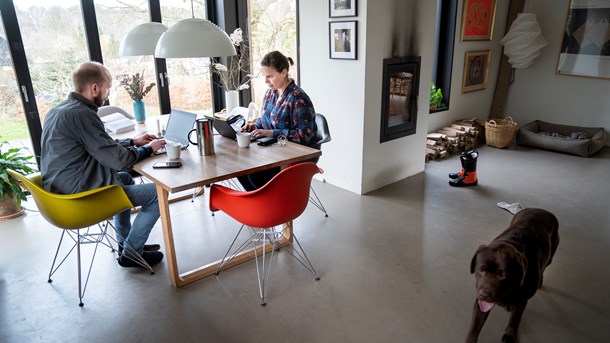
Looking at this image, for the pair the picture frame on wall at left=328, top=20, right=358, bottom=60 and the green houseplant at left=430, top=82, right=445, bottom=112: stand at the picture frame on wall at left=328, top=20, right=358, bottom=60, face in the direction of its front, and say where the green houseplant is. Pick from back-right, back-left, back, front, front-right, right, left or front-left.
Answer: back

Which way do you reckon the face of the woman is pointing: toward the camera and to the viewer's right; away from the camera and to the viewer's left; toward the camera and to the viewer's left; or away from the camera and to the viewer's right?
toward the camera and to the viewer's left

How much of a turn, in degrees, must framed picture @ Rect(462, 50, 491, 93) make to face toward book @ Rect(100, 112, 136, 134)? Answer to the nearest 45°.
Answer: approximately 90° to its right

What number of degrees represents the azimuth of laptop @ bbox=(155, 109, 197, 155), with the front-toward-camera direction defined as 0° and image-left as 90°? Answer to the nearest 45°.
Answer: approximately 45°

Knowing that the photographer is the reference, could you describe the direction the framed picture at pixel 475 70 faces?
facing the viewer and to the right of the viewer

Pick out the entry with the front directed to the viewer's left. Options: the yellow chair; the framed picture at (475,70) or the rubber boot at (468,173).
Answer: the rubber boot

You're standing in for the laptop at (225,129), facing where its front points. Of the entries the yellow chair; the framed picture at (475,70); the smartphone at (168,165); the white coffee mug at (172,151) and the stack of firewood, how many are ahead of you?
2

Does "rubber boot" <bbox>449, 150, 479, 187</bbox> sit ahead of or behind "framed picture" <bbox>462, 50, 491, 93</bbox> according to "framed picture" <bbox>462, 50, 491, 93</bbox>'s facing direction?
ahead

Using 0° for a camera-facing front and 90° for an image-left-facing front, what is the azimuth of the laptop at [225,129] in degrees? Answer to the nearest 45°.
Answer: approximately 225°

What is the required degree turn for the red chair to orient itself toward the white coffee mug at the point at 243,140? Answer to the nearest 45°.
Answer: approximately 45° to its right

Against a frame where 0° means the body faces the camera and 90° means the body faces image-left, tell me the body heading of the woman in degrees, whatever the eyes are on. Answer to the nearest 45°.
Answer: approximately 45°

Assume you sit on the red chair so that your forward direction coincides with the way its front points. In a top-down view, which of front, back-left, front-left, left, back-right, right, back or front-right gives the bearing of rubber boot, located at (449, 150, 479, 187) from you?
right

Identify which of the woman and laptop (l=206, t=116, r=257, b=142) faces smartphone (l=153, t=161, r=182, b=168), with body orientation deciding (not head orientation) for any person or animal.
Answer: the woman

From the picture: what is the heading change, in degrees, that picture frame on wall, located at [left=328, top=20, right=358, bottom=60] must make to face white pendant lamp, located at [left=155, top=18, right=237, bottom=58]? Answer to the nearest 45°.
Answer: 0° — it already faces it

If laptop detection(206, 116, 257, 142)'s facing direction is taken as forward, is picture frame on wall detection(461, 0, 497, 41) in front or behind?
in front

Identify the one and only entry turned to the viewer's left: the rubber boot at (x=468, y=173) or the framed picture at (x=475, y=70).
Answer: the rubber boot
